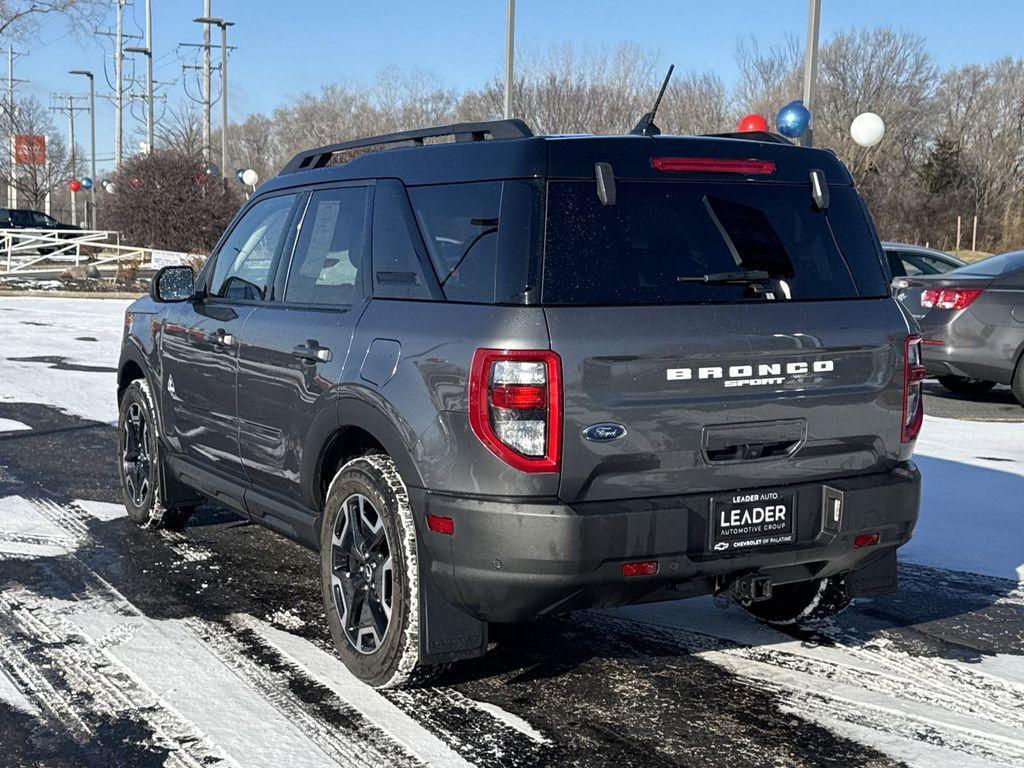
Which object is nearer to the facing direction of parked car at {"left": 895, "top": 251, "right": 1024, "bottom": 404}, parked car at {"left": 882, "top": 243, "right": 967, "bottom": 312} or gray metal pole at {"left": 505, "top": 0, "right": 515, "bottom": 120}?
the parked car

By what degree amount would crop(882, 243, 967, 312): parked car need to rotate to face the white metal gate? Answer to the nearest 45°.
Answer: approximately 90° to its left

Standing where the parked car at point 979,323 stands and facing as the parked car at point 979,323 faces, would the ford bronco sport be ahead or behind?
behind

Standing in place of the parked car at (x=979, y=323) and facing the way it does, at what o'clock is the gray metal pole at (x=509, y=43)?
The gray metal pole is roughly at 9 o'clock from the parked car.

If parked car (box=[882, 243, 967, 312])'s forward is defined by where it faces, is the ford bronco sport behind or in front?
behind

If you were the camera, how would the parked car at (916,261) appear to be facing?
facing away from the viewer and to the right of the viewer

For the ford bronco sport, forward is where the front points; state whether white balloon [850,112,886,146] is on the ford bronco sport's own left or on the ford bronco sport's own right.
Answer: on the ford bronco sport's own right

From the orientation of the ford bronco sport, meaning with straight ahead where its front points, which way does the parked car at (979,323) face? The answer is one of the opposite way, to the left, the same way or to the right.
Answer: to the right

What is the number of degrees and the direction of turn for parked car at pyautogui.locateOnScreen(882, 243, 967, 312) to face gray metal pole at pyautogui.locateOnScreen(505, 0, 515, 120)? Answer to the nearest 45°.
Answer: approximately 90° to its left

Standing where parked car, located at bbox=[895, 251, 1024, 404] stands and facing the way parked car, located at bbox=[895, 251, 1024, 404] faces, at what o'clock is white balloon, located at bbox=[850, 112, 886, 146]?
The white balloon is roughly at 10 o'clock from the parked car.

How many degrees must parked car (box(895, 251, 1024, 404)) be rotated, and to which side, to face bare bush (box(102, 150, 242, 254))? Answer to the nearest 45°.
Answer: approximately 90° to its left

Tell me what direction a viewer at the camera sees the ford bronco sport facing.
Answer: facing away from the viewer and to the left of the viewer

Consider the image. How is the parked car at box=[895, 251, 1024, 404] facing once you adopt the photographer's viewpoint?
facing away from the viewer and to the right of the viewer
